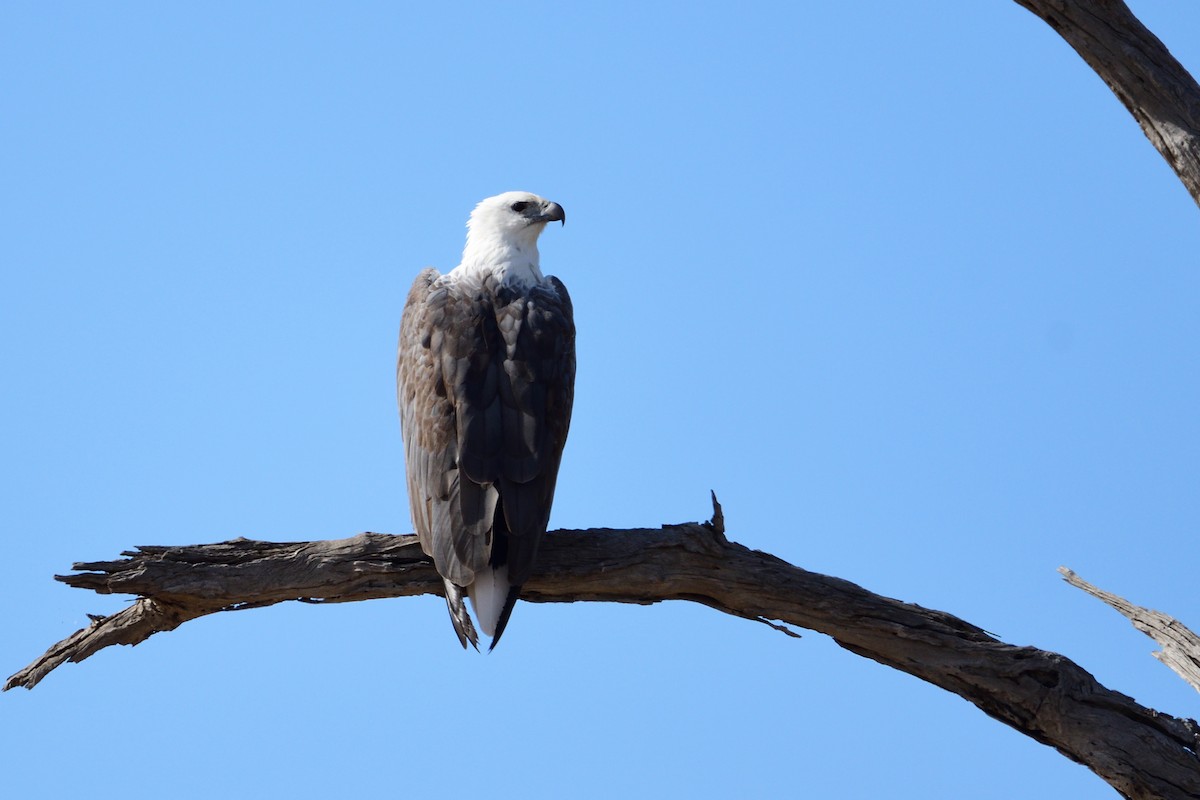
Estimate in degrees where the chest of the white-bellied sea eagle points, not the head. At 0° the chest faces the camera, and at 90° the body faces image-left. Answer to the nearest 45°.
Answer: approximately 180°

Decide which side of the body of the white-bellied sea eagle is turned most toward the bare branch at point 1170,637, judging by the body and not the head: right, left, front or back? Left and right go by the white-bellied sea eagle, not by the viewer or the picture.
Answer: right

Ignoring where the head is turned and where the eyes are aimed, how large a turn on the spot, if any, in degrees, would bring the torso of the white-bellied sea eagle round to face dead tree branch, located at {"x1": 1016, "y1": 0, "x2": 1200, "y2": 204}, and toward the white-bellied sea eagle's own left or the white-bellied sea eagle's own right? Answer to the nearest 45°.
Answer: approximately 135° to the white-bellied sea eagle's own right
